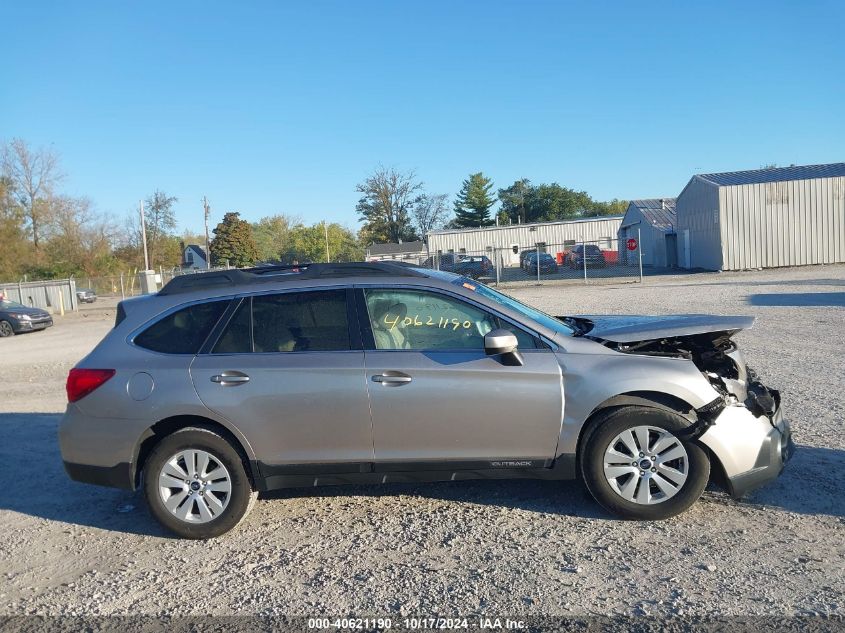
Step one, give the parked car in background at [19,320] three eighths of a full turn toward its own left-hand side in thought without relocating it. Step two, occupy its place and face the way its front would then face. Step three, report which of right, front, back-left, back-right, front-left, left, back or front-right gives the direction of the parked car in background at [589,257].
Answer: right

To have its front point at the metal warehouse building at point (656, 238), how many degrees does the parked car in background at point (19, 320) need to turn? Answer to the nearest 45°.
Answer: approximately 45° to its left

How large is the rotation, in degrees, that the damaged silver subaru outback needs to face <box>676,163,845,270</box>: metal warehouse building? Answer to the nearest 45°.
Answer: approximately 45° to its left

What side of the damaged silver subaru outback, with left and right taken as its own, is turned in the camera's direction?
right

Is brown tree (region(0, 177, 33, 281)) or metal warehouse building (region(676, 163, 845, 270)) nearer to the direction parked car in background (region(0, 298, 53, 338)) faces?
the metal warehouse building

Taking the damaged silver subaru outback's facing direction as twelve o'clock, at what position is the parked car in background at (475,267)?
The parked car in background is roughly at 9 o'clock from the damaged silver subaru outback.

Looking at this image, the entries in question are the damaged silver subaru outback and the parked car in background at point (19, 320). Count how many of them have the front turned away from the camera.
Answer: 0

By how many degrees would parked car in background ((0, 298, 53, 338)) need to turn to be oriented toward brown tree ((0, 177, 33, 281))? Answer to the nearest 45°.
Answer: approximately 135° to its left

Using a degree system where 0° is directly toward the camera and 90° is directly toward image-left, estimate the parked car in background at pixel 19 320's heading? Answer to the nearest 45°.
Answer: approximately 315°

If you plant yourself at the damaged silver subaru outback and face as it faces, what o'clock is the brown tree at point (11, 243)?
The brown tree is roughly at 8 o'clock from the damaged silver subaru outback.
